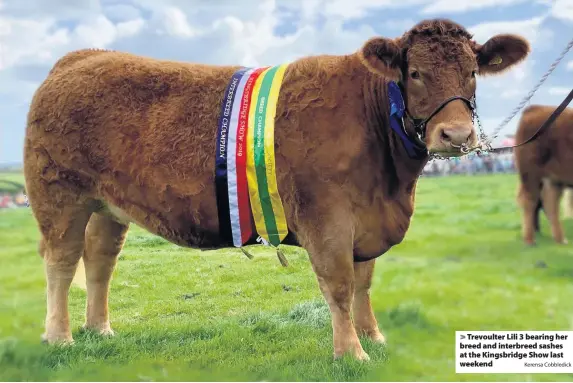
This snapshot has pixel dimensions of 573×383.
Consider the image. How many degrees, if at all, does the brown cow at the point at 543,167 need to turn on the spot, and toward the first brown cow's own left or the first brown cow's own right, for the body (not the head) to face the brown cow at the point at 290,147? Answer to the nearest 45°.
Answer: approximately 90° to the first brown cow's own right

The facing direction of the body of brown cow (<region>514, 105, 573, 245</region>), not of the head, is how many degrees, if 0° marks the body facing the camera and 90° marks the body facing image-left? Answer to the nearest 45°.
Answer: approximately 270°
